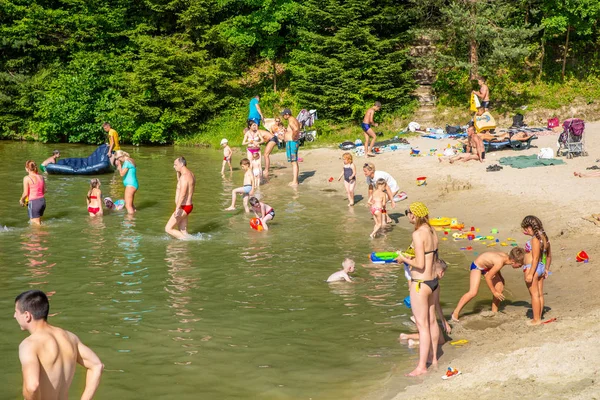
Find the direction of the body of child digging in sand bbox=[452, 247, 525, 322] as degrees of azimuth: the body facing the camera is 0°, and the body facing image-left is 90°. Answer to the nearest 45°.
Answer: approximately 270°

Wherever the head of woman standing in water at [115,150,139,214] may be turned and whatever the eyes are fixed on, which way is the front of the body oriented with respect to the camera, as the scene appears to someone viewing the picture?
to the viewer's left

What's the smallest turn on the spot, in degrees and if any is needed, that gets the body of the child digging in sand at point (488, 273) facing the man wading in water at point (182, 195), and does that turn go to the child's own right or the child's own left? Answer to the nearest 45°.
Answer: approximately 135° to the child's own left

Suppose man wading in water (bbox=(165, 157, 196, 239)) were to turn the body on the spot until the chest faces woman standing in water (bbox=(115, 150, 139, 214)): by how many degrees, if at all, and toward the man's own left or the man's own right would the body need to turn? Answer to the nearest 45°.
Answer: approximately 90° to the man's own right

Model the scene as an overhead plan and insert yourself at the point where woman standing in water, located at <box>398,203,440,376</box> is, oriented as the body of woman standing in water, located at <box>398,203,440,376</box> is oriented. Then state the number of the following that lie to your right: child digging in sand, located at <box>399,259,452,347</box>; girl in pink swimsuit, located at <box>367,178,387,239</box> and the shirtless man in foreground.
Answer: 2

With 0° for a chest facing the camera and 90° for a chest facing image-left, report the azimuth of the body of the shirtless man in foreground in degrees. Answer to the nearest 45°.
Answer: approximately 135°

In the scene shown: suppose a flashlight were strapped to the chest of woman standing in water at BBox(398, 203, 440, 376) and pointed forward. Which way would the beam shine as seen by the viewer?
to the viewer's left

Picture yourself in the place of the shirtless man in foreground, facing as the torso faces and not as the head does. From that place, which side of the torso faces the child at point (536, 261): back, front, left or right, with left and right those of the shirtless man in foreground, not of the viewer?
right

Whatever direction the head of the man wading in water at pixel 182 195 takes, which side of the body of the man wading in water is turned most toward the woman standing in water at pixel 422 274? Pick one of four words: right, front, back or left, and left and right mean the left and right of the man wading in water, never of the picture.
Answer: left

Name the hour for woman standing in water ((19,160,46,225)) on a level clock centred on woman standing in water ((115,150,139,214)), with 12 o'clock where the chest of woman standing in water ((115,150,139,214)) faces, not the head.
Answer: woman standing in water ((19,160,46,225)) is roughly at 11 o'clock from woman standing in water ((115,150,139,214)).

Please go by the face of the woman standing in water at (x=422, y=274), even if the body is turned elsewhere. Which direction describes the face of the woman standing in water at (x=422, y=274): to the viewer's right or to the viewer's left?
to the viewer's left
